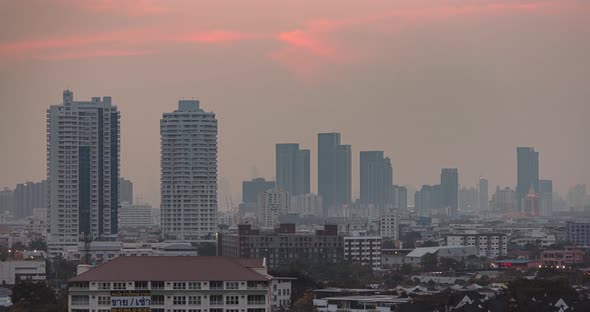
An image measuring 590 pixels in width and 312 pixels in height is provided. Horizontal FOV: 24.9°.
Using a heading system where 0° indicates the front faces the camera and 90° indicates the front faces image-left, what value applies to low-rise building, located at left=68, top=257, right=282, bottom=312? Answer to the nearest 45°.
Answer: approximately 0°
